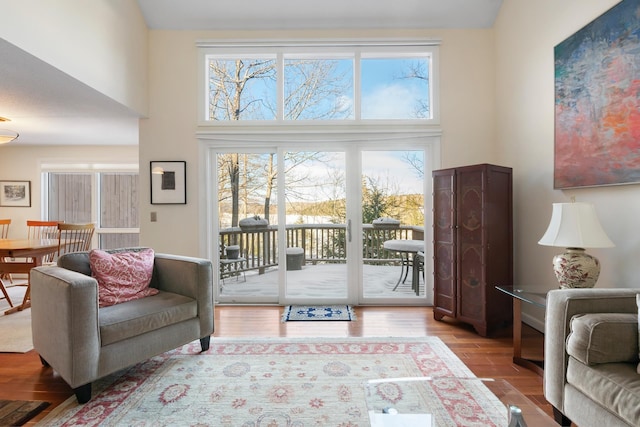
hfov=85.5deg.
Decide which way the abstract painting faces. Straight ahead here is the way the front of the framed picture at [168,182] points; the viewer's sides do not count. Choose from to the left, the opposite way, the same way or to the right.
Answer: to the right

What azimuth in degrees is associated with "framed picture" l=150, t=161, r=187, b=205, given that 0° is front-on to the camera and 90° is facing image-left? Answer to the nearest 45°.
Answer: approximately 0°

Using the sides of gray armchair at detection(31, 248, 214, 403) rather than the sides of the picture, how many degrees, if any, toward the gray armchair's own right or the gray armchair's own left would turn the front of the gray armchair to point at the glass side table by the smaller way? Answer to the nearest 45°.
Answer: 0° — it already faces it

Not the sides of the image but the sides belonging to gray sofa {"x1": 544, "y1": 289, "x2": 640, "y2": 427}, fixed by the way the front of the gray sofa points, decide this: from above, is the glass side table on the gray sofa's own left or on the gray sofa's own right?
on the gray sofa's own right

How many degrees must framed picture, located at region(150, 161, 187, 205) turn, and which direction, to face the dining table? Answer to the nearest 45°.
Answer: approximately 90° to its right

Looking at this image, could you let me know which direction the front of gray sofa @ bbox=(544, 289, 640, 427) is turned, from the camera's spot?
facing the viewer and to the left of the viewer

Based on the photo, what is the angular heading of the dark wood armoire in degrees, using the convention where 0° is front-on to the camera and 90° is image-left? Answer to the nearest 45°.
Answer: approximately 45°

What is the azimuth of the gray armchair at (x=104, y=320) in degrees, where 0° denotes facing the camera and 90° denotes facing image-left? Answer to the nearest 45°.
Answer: approximately 315°

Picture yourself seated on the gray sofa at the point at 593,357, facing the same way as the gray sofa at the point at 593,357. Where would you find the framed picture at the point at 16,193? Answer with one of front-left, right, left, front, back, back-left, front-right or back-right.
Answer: front-right

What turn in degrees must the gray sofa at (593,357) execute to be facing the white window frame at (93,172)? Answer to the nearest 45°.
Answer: approximately 45° to its right

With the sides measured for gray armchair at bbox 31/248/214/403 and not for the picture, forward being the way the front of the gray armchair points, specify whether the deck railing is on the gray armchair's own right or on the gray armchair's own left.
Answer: on the gray armchair's own left

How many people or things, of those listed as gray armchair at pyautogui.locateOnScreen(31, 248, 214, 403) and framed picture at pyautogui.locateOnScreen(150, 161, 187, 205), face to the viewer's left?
0
